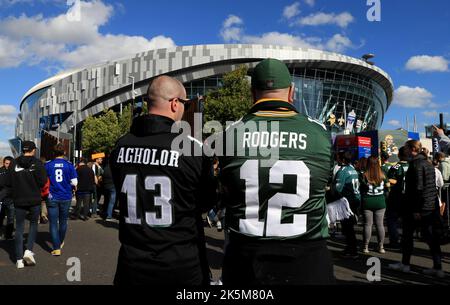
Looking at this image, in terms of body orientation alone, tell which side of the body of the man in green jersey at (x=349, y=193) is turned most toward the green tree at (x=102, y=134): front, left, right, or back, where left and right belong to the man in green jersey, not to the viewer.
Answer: front

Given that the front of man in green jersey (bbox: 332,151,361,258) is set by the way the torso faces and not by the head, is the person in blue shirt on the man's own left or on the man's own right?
on the man's own left

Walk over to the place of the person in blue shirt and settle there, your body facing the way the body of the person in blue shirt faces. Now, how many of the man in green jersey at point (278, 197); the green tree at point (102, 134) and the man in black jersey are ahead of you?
1

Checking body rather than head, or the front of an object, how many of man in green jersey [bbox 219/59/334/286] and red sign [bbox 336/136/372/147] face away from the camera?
1

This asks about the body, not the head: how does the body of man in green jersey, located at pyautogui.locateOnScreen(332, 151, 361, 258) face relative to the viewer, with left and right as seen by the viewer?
facing away from the viewer and to the left of the viewer

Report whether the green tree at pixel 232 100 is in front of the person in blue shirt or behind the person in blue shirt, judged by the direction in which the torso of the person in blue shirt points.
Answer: in front

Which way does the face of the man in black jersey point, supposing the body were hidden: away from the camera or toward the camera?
away from the camera

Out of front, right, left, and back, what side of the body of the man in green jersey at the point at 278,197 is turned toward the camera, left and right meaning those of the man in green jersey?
back

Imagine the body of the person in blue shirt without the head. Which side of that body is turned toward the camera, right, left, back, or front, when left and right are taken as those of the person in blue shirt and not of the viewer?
back
